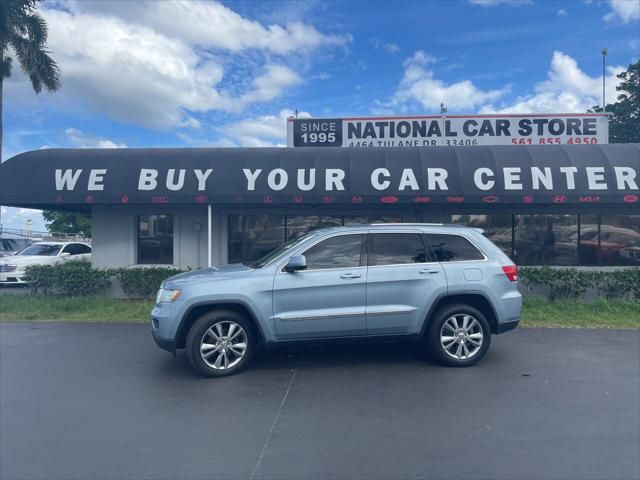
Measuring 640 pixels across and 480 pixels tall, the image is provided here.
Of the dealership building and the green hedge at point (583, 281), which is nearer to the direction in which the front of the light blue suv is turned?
the dealership building

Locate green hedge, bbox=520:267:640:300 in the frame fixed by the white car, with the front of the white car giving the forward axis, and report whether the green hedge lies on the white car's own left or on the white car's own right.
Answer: on the white car's own left

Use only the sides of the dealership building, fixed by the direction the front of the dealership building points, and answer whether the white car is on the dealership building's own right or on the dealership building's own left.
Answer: on the dealership building's own right

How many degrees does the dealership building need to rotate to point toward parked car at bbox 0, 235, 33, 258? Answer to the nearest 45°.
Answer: approximately 135° to its right

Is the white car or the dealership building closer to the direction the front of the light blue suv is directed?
the white car

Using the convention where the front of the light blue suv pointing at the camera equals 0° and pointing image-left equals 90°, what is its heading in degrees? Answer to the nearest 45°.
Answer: approximately 90°

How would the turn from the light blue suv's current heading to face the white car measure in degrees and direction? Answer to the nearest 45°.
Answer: approximately 45° to its right

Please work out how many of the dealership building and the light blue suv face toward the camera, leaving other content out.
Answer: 1

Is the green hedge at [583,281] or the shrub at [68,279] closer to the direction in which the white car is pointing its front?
the shrub
